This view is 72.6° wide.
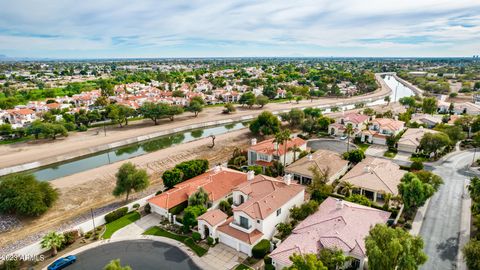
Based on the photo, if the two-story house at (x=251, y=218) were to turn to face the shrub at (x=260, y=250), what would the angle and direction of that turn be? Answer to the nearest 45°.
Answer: approximately 45° to its left

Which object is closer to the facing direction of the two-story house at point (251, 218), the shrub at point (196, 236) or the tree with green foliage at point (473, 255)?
the shrub

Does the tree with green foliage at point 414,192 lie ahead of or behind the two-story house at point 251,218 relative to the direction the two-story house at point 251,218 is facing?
behind

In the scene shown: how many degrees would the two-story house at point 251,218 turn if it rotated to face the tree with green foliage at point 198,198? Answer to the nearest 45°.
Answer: approximately 90° to its right

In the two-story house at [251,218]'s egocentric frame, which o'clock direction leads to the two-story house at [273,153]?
the two-story house at [273,153] is roughly at 5 o'clock from the two-story house at [251,218].

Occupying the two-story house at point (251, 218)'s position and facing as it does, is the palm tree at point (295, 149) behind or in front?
behind

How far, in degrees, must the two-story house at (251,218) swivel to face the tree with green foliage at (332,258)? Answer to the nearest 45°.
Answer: approximately 90° to its left

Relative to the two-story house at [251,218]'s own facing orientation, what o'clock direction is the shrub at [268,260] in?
The shrub is roughly at 10 o'clock from the two-story house.

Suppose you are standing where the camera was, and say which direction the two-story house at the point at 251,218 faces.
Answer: facing the viewer and to the left of the viewer

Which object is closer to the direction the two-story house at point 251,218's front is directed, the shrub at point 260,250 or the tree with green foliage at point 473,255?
the shrub

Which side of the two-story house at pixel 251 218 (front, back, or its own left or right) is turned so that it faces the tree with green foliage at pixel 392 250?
left

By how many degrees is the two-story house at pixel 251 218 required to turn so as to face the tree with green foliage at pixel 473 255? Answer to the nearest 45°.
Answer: approximately 90° to its left

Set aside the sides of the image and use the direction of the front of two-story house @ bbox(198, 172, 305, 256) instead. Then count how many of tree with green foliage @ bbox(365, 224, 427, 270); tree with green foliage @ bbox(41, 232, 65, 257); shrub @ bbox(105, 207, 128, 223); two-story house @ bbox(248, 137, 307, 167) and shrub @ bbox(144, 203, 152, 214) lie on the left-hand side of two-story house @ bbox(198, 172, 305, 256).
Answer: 1

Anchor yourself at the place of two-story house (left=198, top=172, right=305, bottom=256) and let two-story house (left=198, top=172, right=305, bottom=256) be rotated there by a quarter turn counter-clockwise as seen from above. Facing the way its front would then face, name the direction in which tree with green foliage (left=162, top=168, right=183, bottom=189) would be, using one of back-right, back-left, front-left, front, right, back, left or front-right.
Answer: back

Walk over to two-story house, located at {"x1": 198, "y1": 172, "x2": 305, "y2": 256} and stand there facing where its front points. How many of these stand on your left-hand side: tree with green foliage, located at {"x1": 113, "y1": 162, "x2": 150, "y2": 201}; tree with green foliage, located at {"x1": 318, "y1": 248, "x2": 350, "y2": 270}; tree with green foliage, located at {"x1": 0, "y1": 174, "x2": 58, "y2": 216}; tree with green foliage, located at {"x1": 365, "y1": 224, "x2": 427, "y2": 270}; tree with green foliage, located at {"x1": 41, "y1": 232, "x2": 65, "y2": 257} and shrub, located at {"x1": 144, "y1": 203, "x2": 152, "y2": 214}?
2

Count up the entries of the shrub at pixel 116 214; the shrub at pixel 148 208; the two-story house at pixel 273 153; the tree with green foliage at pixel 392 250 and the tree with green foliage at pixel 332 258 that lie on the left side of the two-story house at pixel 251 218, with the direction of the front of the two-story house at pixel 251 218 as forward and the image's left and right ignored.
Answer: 2
